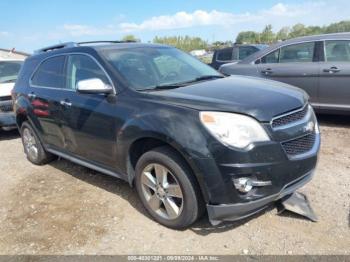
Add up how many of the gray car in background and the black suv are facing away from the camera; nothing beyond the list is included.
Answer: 0

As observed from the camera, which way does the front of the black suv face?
facing the viewer and to the right of the viewer

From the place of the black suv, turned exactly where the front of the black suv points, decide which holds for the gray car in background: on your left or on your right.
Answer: on your left

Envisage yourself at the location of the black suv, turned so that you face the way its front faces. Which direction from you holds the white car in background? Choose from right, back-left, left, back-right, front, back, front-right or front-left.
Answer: back

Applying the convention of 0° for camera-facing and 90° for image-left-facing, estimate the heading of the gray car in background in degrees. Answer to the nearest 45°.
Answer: approximately 270°

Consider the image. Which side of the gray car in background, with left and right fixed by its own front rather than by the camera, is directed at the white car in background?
back
